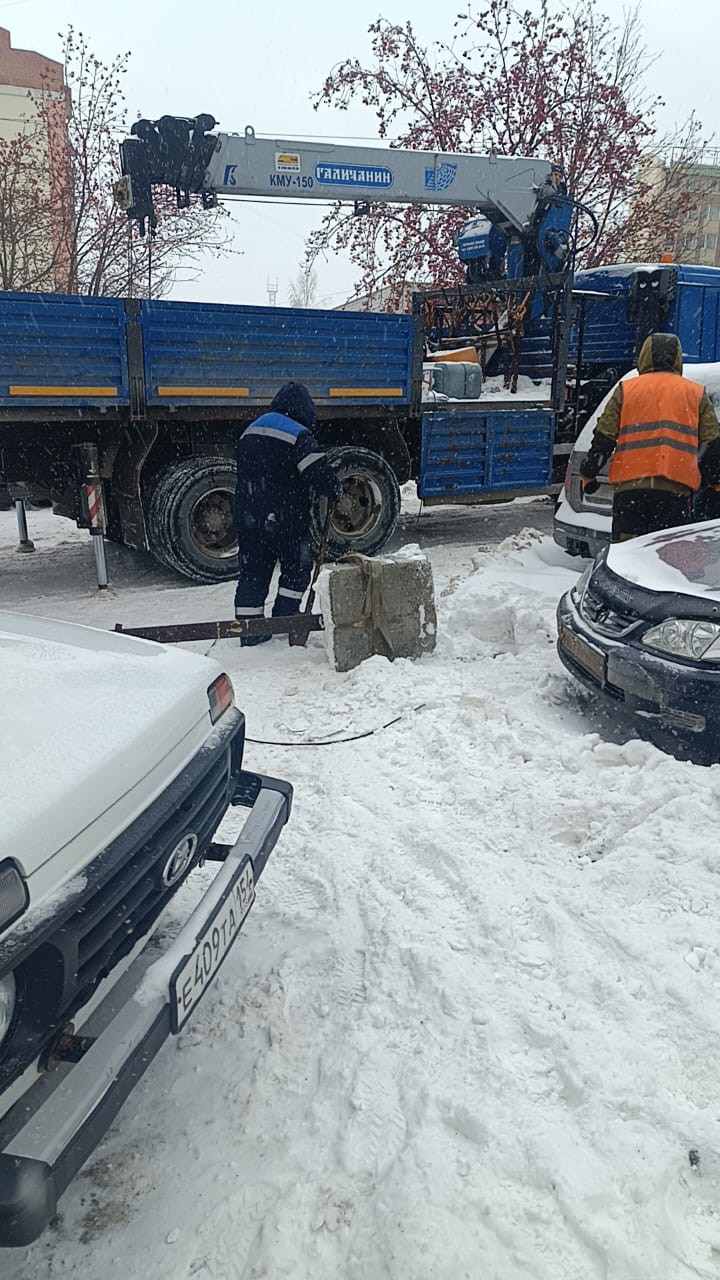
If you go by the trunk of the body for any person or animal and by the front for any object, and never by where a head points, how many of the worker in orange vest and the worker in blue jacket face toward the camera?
0

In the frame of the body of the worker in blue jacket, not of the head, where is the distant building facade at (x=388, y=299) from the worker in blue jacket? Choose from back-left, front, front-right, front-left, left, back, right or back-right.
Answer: front-left

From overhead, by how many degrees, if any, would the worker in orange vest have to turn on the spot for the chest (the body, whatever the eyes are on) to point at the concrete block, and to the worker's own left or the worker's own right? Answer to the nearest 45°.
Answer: approximately 135° to the worker's own left

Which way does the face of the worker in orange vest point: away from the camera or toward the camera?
away from the camera

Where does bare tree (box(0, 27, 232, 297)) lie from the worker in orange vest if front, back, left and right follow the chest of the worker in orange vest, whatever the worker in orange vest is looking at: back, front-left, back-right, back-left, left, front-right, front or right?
front-left

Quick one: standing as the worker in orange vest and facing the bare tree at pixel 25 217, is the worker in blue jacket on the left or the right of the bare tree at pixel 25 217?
left

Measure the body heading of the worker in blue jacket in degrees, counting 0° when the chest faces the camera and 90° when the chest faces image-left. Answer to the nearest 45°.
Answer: approximately 225°

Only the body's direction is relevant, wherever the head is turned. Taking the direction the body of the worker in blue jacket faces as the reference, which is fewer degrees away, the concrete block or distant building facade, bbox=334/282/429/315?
the distant building facade

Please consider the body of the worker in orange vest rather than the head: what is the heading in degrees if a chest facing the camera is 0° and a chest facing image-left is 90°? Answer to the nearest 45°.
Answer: approximately 180°

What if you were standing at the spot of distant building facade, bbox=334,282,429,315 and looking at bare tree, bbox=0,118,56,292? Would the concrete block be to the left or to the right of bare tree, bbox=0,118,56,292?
left

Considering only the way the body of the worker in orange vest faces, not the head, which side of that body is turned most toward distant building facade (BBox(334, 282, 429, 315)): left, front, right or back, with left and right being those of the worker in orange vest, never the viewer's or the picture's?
front

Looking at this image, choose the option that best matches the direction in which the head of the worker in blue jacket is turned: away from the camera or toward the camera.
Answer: away from the camera

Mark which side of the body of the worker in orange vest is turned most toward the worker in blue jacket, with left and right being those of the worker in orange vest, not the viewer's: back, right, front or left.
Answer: left

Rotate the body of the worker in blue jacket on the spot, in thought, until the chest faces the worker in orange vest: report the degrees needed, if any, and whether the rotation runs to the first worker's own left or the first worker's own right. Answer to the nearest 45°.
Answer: approximately 45° to the first worker's own right
